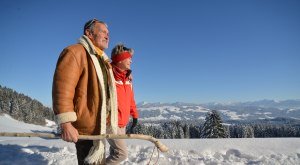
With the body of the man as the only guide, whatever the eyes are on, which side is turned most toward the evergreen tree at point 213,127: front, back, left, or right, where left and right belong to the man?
left

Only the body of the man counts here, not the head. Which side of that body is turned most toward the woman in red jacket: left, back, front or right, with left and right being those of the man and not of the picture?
left

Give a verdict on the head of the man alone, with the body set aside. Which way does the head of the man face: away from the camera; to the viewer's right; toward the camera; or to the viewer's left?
to the viewer's right

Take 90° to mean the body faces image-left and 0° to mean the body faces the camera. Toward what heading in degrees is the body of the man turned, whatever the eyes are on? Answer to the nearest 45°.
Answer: approximately 315°
